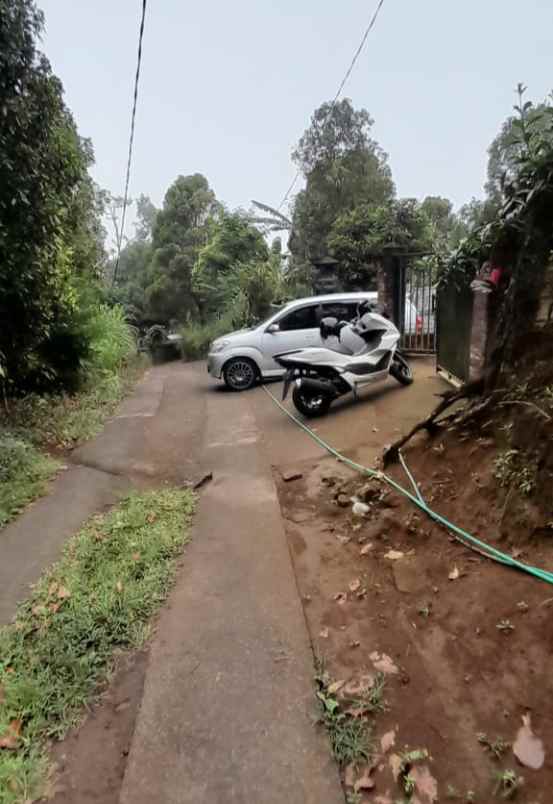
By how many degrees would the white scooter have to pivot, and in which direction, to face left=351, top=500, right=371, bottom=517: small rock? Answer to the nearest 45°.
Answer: approximately 135° to its right

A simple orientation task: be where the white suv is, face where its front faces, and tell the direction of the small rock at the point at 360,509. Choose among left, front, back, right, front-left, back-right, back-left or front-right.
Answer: left

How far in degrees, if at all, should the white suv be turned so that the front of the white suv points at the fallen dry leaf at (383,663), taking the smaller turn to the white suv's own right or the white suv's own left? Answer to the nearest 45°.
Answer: approximately 90° to the white suv's own left

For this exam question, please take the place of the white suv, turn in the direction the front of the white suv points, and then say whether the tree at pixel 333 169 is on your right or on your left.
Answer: on your right

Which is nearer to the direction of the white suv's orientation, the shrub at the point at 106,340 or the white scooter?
the shrub

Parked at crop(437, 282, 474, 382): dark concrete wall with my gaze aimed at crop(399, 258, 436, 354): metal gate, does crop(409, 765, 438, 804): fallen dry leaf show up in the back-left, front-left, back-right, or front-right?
back-left

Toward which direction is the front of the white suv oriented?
to the viewer's left

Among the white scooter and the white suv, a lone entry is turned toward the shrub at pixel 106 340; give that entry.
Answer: the white suv

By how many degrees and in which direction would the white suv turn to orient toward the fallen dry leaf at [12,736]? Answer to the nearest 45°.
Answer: approximately 90° to its left

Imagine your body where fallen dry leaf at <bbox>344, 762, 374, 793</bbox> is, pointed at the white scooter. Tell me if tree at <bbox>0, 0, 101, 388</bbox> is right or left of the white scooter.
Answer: left

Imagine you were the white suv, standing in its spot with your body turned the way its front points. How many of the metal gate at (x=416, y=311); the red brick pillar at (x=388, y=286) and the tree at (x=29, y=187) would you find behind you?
2

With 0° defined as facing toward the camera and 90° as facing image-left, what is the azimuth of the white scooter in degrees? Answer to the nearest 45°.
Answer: approximately 225°

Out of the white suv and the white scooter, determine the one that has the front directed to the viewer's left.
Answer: the white suv
